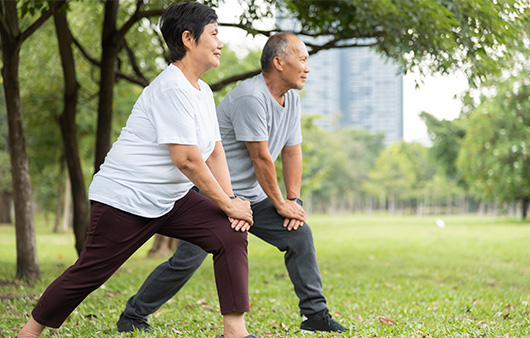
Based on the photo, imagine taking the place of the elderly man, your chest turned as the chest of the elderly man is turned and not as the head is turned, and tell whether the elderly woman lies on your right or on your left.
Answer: on your right

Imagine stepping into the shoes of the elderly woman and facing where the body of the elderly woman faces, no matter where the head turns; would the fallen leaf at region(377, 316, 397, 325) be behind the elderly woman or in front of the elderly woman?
in front

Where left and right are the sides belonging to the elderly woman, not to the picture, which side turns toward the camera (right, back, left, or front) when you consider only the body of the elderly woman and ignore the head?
right

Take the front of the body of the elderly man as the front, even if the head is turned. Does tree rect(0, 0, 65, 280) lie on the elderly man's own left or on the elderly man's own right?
on the elderly man's own left

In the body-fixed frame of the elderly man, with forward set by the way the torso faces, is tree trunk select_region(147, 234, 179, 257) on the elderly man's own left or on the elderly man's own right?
on the elderly man's own left

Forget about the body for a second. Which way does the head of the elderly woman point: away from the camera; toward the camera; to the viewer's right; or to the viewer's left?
to the viewer's right

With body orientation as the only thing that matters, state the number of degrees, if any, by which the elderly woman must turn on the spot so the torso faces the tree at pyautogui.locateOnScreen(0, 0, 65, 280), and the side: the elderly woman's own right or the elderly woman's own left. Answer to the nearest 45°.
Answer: approximately 90° to the elderly woman's own left

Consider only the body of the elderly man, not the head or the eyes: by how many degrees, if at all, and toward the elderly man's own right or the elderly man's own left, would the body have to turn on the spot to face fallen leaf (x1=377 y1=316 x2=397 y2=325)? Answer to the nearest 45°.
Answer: approximately 45° to the elderly man's own left

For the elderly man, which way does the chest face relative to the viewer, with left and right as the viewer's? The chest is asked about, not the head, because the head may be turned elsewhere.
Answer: facing to the right of the viewer

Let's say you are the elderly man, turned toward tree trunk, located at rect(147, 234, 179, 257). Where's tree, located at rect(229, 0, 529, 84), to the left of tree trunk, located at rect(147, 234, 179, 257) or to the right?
right

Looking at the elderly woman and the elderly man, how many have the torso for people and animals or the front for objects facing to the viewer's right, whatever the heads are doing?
2
